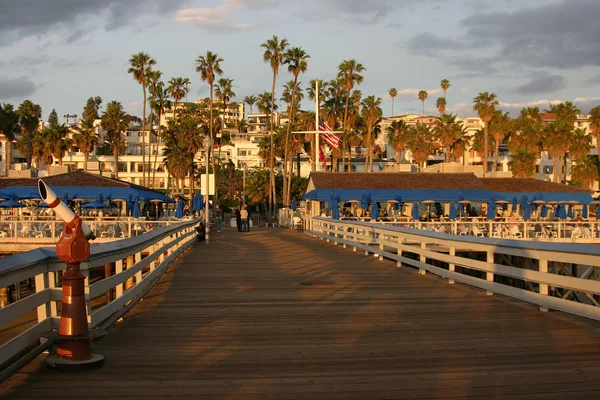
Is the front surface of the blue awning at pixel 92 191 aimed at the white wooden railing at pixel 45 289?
yes

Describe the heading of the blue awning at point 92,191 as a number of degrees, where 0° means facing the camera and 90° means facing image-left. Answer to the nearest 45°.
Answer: approximately 0°

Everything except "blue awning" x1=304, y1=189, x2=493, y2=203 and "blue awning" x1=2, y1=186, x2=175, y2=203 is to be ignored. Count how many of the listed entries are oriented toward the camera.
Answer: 2

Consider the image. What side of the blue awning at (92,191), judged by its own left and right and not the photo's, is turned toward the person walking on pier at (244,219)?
left

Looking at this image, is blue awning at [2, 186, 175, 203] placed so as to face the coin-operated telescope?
yes

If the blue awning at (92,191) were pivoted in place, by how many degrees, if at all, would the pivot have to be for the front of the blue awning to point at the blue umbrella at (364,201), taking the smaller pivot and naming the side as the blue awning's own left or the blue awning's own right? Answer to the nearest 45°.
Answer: approximately 90° to the blue awning's own left

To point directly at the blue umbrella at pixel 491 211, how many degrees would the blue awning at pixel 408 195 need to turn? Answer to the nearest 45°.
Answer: approximately 45° to its left

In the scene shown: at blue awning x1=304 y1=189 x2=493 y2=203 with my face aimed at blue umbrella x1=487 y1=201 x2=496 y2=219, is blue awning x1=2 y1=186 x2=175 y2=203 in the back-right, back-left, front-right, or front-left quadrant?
back-right
